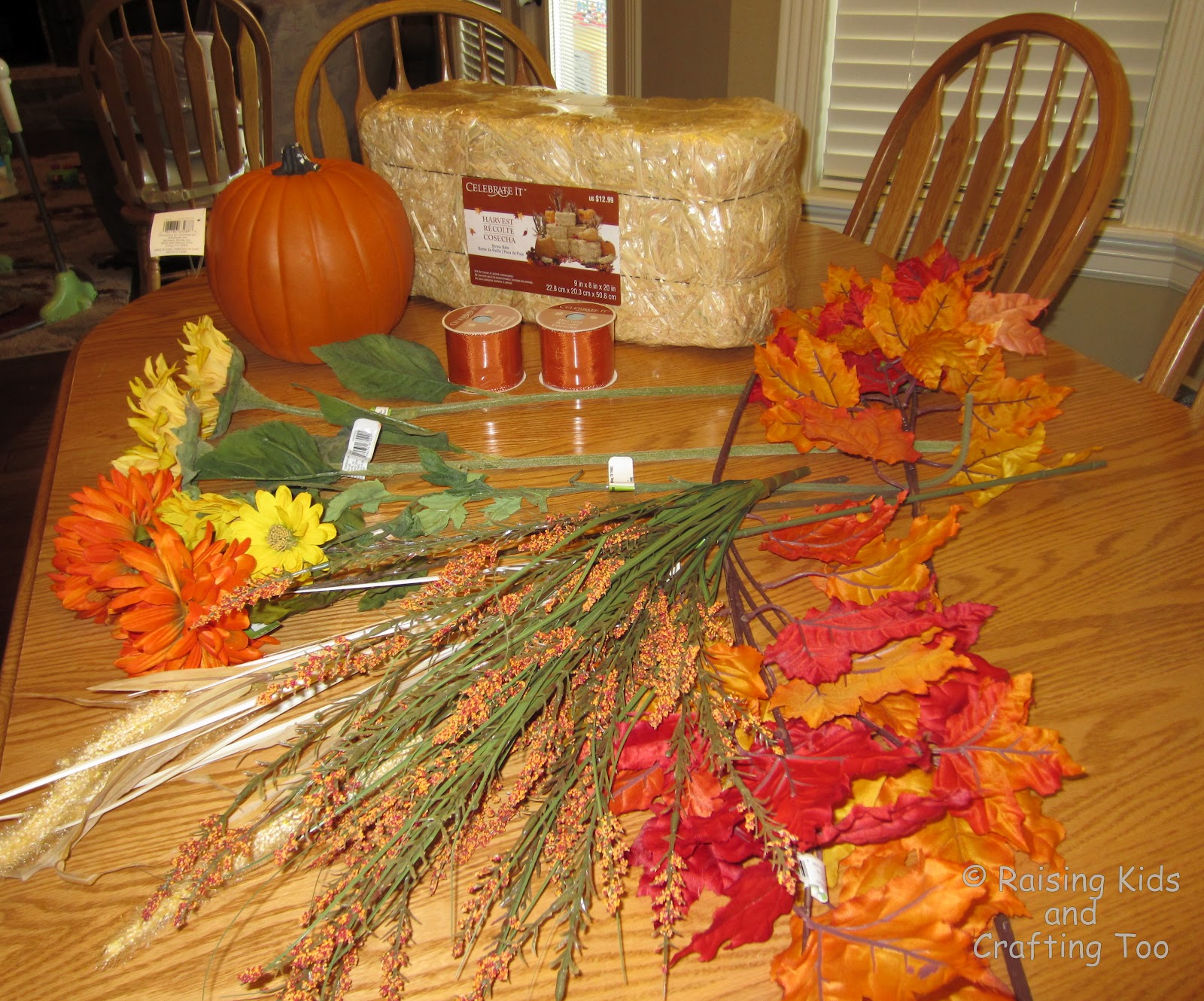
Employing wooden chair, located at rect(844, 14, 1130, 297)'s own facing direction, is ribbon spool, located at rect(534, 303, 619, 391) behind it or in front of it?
in front

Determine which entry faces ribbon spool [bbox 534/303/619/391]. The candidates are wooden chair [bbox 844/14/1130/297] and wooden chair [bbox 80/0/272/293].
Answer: wooden chair [bbox 844/14/1130/297]

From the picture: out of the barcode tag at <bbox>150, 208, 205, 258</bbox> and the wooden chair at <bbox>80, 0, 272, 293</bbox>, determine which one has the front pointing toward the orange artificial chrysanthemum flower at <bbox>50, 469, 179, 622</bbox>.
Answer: the barcode tag

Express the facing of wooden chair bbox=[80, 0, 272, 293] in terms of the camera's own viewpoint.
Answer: facing away from the viewer and to the left of the viewer

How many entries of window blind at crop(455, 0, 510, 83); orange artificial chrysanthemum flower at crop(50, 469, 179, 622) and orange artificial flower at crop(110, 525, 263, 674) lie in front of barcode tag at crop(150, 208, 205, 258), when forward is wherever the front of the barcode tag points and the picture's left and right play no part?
2

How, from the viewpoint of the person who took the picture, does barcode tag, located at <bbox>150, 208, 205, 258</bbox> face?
facing the viewer

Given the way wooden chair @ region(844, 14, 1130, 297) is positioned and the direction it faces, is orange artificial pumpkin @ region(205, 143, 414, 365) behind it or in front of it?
in front

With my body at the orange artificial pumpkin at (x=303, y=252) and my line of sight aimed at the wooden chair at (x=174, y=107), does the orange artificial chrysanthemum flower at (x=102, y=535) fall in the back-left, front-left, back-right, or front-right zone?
back-left

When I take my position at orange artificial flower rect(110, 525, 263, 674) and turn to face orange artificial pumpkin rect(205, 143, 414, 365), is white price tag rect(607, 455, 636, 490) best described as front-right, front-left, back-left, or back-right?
front-right

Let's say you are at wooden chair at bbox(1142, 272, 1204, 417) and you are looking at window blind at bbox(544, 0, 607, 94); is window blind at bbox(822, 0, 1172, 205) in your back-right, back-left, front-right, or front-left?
front-right

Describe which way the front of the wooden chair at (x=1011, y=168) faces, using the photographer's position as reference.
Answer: facing the viewer and to the left of the viewer
